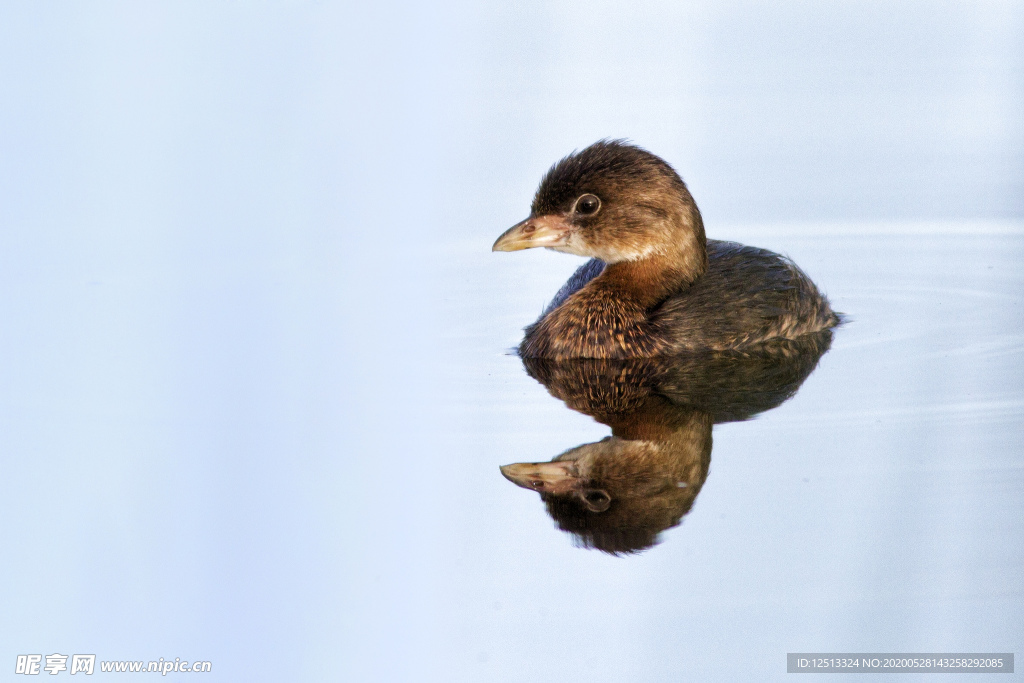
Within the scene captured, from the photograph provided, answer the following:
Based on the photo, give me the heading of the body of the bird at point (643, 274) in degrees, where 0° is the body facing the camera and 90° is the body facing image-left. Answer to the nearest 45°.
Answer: approximately 45°
